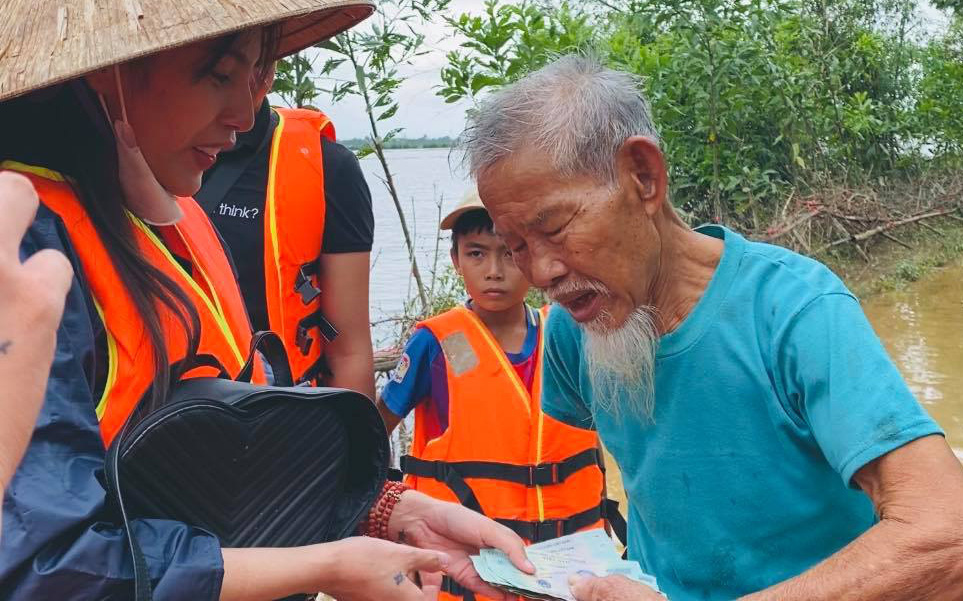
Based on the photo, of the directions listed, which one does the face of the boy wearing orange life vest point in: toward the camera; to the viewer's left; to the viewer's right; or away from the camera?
toward the camera

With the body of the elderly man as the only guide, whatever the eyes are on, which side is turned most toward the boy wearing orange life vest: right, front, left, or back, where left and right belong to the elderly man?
right

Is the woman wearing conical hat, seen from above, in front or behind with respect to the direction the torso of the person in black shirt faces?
in front

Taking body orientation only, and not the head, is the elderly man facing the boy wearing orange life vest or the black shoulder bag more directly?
the black shoulder bag

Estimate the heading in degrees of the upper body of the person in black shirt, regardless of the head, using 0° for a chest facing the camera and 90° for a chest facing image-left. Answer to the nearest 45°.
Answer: approximately 0°

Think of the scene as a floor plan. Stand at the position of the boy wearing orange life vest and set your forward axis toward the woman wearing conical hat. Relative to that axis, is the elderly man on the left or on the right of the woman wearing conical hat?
left

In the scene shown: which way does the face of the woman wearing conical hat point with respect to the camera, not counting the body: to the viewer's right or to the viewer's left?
to the viewer's right

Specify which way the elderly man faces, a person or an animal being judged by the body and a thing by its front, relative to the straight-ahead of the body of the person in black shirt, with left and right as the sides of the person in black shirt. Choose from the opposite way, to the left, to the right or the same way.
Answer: to the right

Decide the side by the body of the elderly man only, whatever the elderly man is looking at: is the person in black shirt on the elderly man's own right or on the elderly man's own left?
on the elderly man's own right

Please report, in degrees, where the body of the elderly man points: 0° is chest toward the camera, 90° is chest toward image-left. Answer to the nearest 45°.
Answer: approximately 45°

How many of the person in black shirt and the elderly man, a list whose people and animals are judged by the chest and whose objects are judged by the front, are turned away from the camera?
0

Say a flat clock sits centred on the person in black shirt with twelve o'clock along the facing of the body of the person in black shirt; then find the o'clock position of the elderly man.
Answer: The elderly man is roughly at 11 o'clock from the person in black shirt.

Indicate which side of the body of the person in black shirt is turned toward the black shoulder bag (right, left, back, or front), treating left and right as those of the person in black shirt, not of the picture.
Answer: front

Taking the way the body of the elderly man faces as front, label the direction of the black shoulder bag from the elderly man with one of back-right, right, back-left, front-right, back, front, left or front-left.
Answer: front
